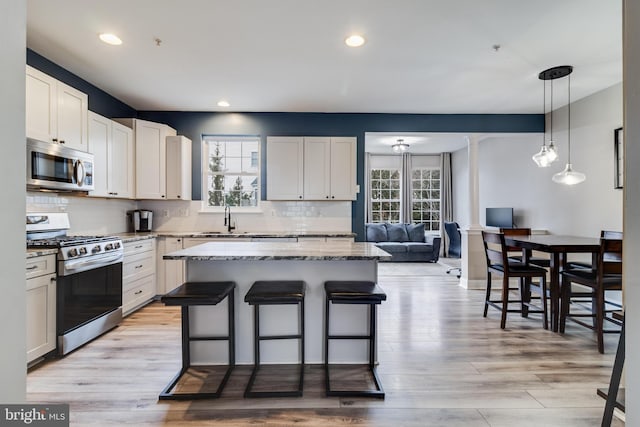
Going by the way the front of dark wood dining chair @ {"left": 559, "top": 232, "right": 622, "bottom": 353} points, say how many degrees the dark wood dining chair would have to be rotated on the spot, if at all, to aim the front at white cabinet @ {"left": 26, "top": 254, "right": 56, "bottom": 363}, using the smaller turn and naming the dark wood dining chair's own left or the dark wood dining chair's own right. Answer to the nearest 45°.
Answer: approximately 90° to the dark wood dining chair's own left

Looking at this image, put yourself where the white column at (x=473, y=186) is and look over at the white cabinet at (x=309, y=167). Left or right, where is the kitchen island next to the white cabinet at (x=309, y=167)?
left

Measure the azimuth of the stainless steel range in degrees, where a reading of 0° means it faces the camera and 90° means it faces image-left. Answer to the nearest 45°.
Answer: approximately 315°

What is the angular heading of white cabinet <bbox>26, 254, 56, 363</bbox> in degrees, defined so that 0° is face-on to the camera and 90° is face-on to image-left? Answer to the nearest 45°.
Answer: approximately 315°

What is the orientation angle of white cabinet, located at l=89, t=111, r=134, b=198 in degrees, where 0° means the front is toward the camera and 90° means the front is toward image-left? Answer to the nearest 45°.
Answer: approximately 315°

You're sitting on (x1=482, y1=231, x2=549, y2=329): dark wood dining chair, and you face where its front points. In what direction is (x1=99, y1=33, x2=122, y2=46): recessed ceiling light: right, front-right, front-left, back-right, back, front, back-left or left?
back

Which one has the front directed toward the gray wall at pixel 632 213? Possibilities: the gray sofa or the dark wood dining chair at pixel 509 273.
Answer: the gray sofa

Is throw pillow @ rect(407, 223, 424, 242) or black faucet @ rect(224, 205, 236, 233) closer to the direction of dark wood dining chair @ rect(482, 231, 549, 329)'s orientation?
the throw pillow

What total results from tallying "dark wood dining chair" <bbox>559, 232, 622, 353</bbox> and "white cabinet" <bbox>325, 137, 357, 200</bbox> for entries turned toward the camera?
1

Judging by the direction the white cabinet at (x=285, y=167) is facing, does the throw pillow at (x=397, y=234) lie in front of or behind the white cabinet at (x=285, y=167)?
behind

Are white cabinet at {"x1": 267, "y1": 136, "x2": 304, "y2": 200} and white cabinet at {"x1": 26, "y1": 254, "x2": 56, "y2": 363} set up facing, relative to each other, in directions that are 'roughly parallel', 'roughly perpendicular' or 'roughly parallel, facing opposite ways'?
roughly perpendicular

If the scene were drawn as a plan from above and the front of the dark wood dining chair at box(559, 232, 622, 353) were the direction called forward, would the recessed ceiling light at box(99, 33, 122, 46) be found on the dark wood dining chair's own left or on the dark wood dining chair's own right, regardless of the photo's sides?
on the dark wood dining chair's own left

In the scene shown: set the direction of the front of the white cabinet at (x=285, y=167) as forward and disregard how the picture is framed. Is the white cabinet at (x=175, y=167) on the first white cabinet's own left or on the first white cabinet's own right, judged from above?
on the first white cabinet's own right
